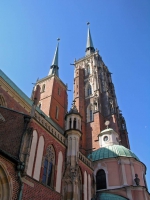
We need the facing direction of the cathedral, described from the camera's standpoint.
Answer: facing away from the viewer and to the right of the viewer
